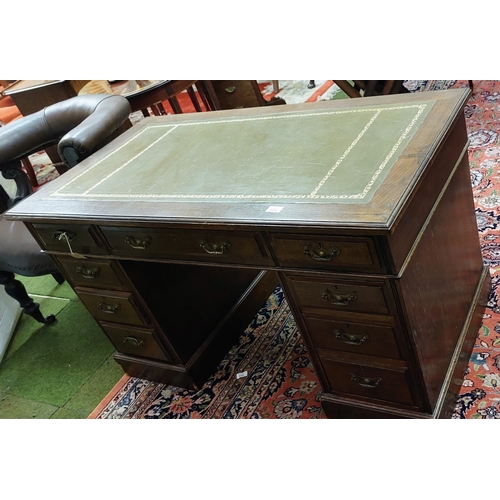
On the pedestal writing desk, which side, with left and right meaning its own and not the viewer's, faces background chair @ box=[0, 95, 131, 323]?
right

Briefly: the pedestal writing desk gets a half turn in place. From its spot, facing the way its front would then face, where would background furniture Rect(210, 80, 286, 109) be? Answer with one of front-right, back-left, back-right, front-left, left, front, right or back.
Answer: front-left

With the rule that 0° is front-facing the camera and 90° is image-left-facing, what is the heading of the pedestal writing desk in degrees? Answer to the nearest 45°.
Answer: approximately 45°

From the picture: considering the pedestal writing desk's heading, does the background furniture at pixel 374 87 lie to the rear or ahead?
to the rear
